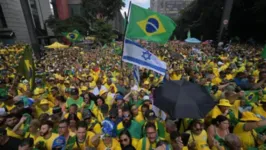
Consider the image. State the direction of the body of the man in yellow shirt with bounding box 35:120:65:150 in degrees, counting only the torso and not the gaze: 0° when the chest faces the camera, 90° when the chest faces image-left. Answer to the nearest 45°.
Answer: approximately 45°

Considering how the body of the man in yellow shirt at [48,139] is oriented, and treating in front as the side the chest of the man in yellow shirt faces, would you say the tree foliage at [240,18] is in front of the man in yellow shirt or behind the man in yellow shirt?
behind

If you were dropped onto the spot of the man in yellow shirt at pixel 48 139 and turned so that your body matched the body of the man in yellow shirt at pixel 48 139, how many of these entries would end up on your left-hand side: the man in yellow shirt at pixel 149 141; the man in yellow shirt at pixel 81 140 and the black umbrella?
3

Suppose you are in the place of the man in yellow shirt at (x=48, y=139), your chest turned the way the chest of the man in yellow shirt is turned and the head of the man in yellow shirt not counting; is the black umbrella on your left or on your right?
on your left

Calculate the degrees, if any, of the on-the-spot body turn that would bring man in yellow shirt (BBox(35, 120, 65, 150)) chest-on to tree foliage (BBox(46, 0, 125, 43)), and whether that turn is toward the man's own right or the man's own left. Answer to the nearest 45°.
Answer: approximately 135° to the man's own right

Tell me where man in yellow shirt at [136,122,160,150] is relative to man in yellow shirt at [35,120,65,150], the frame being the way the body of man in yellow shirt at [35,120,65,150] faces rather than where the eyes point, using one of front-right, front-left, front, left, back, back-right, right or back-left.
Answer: left

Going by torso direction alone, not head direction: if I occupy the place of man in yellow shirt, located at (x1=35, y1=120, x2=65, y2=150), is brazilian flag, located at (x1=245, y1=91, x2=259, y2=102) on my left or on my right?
on my left

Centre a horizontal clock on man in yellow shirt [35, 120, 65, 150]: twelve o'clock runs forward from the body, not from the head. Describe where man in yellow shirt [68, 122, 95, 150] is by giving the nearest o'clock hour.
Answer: man in yellow shirt [68, 122, 95, 150] is roughly at 9 o'clock from man in yellow shirt [35, 120, 65, 150].
